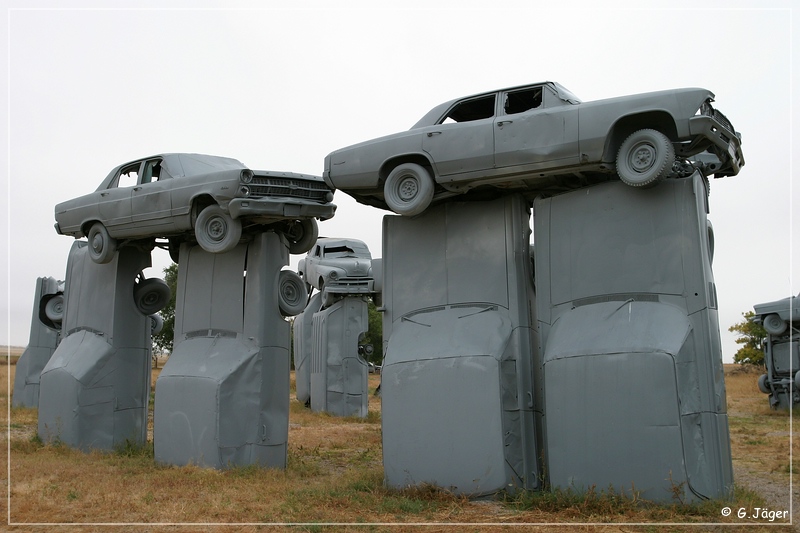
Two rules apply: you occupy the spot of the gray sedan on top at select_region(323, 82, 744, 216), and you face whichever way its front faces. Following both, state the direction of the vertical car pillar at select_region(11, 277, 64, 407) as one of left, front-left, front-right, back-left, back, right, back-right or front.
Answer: back-left

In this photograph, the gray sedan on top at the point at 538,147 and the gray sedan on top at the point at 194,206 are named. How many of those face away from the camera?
0

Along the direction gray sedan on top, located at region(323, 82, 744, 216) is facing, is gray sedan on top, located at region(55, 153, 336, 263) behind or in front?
behind

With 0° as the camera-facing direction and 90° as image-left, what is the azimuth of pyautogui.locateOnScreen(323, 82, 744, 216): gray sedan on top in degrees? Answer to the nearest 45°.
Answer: approximately 270°

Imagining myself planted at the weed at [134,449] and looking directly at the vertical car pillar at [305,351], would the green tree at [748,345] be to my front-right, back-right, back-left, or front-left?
front-right

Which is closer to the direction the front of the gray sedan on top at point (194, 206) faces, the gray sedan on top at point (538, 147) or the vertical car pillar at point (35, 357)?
the gray sedan on top

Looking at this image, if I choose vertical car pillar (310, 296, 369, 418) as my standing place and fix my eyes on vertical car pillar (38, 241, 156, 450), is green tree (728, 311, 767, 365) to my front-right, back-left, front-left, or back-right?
back-left

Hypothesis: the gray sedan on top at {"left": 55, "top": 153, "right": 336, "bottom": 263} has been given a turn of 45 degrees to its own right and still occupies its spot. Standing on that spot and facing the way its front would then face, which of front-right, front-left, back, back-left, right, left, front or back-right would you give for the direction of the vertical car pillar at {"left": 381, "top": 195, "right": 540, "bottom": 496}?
front-left

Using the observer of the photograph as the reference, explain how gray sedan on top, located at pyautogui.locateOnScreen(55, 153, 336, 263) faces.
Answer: facing the viewer and to the right of the viewer

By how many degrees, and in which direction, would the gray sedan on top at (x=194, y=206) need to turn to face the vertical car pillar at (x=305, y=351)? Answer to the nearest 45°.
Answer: approximately 135° to its left
